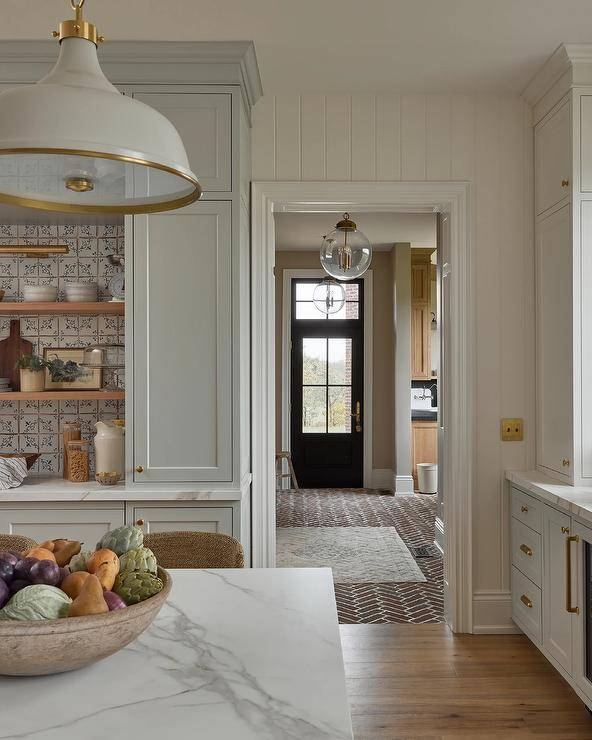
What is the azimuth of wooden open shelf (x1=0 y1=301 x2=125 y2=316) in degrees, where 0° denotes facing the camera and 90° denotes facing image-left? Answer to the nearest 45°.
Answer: approximately 0°

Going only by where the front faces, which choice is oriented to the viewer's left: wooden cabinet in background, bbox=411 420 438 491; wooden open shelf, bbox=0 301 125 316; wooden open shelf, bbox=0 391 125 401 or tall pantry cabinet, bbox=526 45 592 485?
the tall pantry cabinet

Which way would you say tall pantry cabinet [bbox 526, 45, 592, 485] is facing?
to the viewer's left

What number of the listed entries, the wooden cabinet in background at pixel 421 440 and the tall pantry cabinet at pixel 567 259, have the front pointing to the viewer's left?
1

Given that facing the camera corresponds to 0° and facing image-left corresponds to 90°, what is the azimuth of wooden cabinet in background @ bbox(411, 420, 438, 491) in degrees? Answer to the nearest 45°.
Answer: approximately 0°
